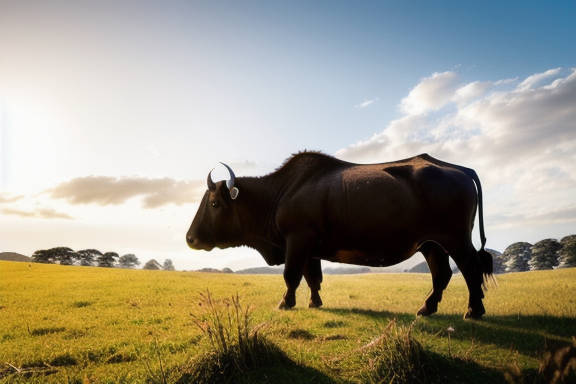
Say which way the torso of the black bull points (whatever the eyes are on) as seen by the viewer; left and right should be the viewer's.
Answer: facing to the left of the viewer

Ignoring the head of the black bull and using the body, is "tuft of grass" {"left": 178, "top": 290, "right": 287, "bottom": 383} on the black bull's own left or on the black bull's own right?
on the black bull's own left

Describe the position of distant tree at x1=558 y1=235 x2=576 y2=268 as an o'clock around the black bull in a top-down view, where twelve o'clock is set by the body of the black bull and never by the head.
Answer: The distant tree is roughly at 4 o'clock from the black bull.

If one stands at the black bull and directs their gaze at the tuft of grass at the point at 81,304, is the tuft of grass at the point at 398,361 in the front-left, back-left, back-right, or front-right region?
back-left

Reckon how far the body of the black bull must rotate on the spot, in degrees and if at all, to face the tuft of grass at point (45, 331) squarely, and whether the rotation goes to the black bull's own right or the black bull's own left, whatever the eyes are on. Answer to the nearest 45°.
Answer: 0° — it already faces it

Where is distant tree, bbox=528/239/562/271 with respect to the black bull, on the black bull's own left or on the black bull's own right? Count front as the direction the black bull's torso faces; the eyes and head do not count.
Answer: on the black bull's own right

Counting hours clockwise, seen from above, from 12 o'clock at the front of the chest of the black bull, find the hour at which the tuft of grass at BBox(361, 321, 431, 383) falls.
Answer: The tuft of grass is roughly at 9 o'clock from the black bull.

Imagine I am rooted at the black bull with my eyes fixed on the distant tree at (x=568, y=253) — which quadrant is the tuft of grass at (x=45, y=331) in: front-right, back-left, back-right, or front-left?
back-left
